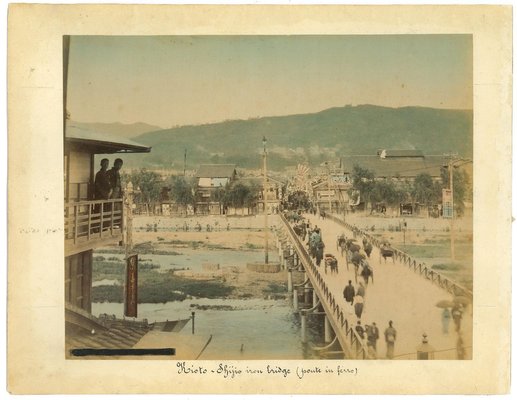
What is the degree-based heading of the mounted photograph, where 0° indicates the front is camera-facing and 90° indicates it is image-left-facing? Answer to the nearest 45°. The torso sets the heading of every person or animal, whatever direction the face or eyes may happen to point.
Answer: approximately 0°
